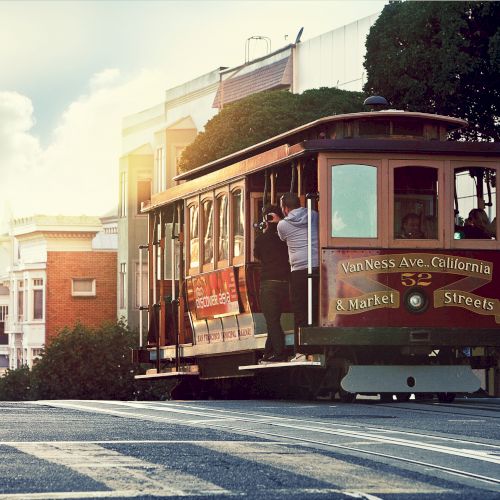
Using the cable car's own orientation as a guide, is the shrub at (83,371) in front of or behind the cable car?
behind

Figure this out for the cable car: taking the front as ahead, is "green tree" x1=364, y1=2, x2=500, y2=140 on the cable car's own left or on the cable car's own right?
on the cable car's own left

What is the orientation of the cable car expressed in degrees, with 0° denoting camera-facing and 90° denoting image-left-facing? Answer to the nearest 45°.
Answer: approximately 315°
